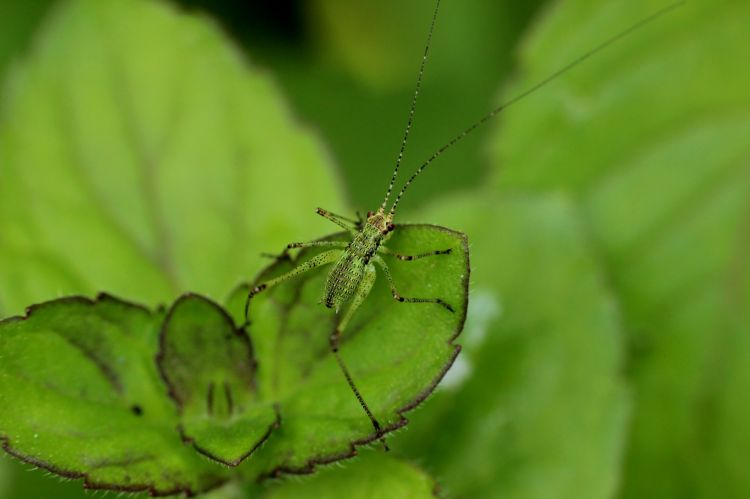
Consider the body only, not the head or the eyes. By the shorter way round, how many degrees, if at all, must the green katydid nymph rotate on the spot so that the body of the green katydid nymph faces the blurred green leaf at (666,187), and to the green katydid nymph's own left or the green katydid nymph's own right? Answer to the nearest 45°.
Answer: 0° — it already faces it

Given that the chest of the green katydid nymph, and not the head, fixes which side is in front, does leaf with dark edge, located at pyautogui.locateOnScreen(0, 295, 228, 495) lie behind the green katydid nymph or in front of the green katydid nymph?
behind

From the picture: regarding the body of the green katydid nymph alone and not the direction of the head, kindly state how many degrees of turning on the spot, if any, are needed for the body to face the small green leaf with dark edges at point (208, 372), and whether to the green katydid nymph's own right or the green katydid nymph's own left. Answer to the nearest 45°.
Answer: approximately 135° to the green katydid nymph's own left

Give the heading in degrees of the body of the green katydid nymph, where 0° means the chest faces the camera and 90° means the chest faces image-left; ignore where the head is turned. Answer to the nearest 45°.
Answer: approximately 225°
